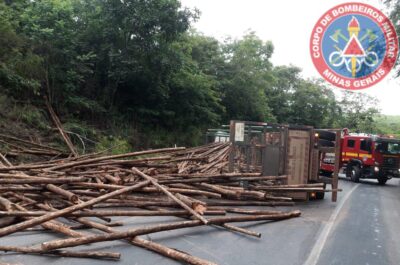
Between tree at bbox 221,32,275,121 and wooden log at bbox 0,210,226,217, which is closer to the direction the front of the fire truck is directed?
the wooden log

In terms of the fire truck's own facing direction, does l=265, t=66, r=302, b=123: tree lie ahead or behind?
behind

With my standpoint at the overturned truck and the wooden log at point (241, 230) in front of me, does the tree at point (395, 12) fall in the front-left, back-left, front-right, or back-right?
back-left

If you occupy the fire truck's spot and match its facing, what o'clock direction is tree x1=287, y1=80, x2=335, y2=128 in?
The tree is roughly at 7 o'clock from the fire truck.

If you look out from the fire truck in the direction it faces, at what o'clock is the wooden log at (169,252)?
The wooden log is roughly at 2 o'clock from the fire truck.

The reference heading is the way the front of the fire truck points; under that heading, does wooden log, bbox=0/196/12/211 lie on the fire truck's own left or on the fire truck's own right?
on the fire truck's own right

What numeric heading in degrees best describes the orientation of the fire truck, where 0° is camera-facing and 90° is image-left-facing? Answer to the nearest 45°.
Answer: approximately 315°

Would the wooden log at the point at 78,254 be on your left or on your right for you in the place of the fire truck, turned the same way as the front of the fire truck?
on your right

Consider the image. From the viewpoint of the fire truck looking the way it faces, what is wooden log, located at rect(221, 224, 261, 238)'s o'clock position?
The wooden log is roughly at 2 o'clock from the fire truck.
